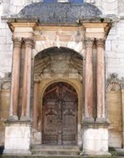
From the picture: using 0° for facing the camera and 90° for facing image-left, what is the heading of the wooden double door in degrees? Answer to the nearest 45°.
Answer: approximately 0°
